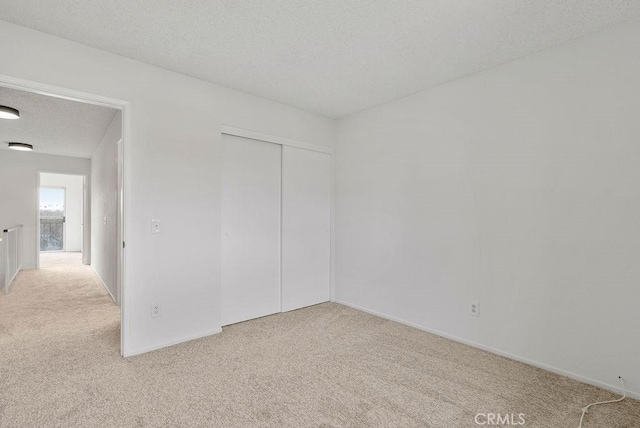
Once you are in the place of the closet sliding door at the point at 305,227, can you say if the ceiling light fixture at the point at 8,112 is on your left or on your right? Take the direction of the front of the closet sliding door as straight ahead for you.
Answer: on your right

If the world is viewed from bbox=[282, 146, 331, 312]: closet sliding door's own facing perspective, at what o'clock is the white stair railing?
The white stair railing is roughly at 5 o'clock from the closet sliding door.

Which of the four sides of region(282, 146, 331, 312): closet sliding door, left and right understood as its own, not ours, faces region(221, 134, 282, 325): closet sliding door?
right

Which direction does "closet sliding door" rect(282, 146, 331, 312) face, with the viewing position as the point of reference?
facing the viewer and to the right of the viewer

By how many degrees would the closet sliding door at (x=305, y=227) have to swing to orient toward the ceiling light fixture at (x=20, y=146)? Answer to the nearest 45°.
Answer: approximately 135° to its right

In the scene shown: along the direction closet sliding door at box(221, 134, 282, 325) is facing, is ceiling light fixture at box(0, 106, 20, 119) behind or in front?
behind

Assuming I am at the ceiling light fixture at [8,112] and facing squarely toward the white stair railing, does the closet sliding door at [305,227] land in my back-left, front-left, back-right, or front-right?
back-right

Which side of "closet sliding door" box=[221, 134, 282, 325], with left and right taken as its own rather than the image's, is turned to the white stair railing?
back

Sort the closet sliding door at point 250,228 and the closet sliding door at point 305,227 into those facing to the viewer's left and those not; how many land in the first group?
0
